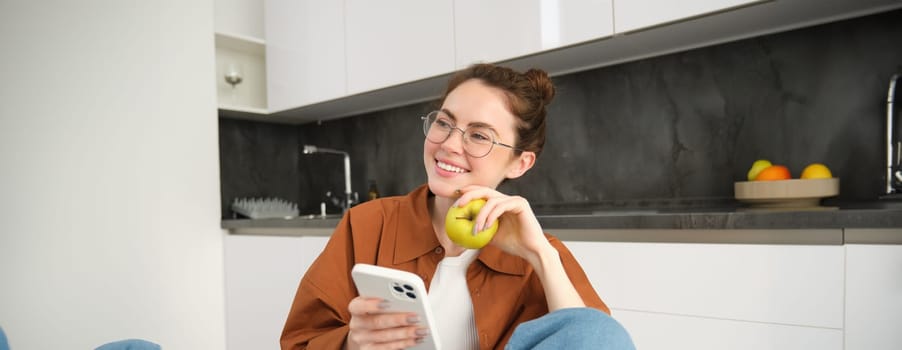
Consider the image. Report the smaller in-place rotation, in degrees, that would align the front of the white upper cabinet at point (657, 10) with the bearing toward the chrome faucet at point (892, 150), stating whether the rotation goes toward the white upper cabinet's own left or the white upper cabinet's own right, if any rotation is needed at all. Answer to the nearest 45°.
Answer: approximately 135° to the white upper cabinet's own left

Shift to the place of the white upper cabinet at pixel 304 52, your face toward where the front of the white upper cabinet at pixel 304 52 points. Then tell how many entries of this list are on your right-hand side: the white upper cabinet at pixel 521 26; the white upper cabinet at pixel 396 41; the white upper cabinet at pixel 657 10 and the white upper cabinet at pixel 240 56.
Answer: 1

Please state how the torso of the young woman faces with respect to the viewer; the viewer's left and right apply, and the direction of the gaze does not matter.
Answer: facing the viewer

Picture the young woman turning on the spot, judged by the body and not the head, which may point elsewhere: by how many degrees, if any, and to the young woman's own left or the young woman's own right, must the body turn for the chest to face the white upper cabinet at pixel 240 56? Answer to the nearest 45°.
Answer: approximately 135° to the young woman's own right

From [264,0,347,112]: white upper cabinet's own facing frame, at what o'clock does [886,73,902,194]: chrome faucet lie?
The chrome faucet is roughly at 9 o'clock from the white upper cabinet.

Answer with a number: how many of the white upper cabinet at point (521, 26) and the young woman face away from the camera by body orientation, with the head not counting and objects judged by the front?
0

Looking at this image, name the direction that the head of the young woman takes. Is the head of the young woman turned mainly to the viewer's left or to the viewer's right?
to the viewer's left

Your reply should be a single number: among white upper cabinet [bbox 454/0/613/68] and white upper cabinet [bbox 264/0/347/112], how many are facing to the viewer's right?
0
